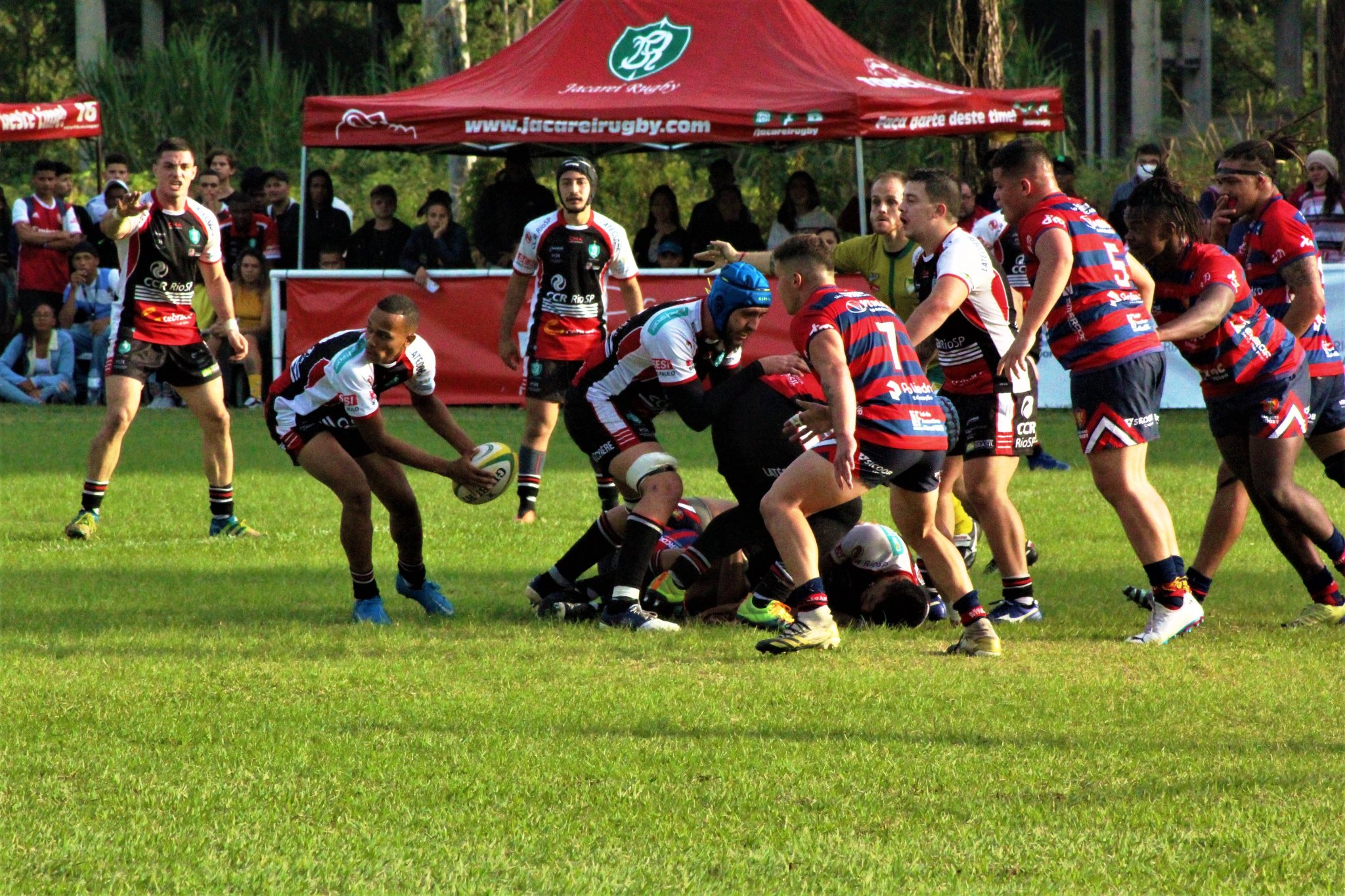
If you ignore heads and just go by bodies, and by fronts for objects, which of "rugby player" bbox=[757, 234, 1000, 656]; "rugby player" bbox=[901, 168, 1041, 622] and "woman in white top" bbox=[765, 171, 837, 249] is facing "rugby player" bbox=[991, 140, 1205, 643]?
the woman in white top

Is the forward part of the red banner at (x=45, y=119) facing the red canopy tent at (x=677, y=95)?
no

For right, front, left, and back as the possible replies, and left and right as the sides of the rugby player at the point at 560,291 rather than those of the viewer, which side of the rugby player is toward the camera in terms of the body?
front

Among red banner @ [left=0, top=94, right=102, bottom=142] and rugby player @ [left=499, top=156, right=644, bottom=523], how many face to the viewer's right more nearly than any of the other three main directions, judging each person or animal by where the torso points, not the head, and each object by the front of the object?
0

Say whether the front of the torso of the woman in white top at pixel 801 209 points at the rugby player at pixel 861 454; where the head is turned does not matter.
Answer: yes

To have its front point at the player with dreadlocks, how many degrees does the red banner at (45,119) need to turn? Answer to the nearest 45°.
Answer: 0° — it already faces them

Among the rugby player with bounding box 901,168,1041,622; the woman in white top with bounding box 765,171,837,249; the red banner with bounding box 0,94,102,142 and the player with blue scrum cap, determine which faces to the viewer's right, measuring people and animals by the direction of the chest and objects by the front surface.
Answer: the player with blue scrum cap

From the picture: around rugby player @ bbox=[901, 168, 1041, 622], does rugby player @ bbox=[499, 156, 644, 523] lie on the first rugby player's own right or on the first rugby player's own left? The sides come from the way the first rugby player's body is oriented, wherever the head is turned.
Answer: on the first rugby player's own right

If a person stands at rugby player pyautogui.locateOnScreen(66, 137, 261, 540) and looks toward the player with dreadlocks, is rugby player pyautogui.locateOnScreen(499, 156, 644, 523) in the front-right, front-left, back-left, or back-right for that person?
front-left

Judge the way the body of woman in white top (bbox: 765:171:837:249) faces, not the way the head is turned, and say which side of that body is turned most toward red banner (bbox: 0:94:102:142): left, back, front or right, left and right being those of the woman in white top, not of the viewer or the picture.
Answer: right

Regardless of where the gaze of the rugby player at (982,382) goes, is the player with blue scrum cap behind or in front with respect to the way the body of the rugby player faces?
in front

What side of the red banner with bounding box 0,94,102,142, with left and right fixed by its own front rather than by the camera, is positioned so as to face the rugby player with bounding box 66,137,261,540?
front

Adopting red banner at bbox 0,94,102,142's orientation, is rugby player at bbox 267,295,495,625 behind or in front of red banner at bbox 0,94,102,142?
in front

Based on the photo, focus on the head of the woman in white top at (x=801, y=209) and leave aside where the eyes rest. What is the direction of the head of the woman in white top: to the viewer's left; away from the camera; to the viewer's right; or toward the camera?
toward the camera

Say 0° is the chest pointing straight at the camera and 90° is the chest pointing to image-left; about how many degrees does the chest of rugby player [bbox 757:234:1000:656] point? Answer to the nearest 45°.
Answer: approximately 135°

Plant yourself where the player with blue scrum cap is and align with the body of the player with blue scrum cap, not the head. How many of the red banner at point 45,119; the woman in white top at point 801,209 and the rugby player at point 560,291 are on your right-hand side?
0

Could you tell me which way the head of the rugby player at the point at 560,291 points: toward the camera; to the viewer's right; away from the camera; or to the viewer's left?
toward the camera

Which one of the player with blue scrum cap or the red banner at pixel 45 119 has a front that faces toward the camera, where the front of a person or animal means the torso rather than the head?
the red banner

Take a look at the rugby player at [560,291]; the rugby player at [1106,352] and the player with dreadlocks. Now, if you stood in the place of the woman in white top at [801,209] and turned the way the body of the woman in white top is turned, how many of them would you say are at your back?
0
